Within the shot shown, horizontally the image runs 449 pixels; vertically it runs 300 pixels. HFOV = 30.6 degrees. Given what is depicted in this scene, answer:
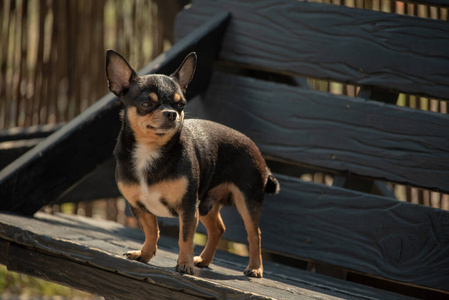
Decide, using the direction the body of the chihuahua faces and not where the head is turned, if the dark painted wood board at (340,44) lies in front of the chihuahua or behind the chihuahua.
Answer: behind

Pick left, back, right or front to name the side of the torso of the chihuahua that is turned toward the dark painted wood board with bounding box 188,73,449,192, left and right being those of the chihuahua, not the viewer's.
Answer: back

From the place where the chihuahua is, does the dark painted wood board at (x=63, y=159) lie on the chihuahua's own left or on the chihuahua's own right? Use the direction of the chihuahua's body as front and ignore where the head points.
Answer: on the chihuahua's own right

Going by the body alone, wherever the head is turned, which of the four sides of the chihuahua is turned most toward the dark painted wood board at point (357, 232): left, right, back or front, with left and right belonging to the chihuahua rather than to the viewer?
back

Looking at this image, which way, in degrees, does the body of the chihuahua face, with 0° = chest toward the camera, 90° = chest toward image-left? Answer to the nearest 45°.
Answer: approximately 45°
